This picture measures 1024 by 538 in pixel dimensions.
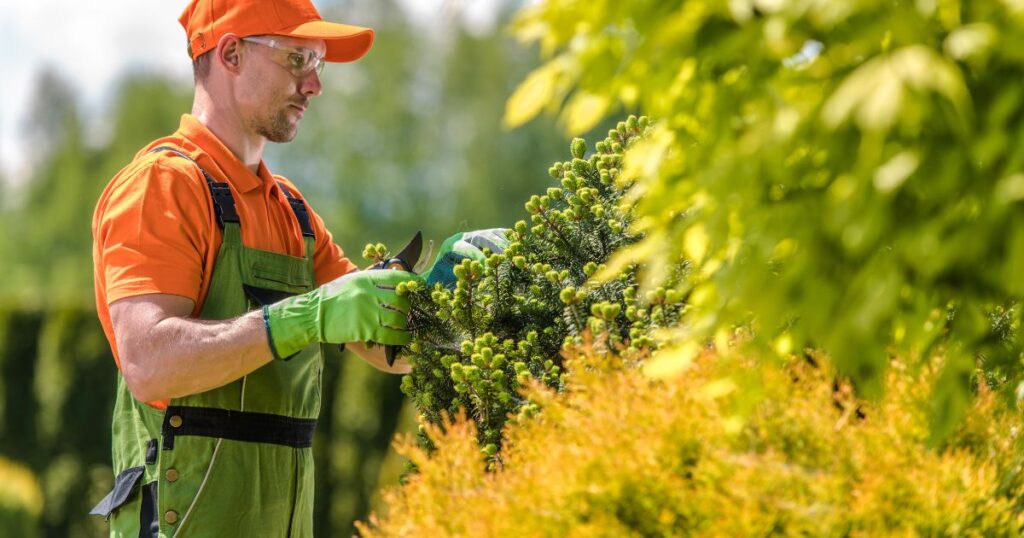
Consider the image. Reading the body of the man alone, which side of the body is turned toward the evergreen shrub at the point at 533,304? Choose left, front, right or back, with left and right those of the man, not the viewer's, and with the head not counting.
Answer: front

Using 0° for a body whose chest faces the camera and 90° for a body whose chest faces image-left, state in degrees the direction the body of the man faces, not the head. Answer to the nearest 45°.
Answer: approximately 315°

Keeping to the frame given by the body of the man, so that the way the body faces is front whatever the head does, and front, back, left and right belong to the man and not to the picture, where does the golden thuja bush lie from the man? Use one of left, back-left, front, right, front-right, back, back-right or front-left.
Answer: front

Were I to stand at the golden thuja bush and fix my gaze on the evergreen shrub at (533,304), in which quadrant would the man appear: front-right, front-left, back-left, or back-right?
front-left

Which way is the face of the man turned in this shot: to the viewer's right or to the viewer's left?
to the viewer's right
